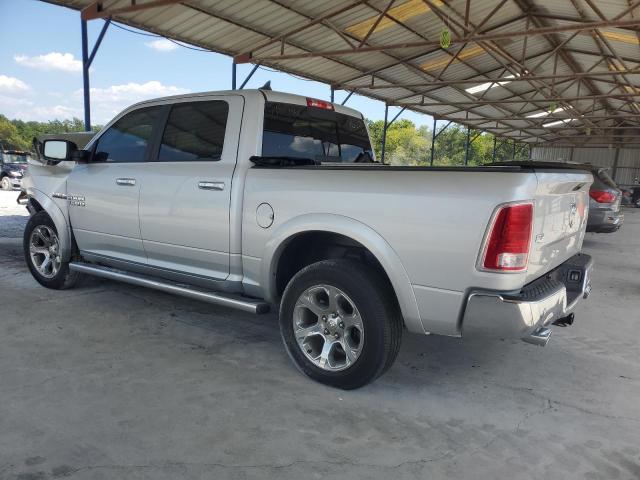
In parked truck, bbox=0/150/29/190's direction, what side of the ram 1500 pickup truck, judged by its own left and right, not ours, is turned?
front

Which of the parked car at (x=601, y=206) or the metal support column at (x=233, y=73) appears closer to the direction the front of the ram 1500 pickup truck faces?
the metal support column

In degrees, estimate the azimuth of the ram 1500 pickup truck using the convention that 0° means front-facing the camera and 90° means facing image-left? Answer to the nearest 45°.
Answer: approximately 135°

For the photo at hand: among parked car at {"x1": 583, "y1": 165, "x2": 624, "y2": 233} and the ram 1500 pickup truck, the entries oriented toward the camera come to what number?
0

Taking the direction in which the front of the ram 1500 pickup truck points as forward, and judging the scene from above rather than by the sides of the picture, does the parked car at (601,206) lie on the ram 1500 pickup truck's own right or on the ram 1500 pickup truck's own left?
on the ram 1500 pickup truck's own right

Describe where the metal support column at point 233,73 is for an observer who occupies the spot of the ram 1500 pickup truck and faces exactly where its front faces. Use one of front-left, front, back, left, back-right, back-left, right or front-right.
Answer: front-right

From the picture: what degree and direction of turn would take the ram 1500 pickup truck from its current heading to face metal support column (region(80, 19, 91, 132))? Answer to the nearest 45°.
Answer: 0° — it already faces it

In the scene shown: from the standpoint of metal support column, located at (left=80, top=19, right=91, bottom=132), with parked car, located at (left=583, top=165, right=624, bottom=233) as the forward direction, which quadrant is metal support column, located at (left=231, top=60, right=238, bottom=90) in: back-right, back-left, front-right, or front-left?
front-left

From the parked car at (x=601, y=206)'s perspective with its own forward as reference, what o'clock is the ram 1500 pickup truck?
The ram 1500 pickup truck is roughly at 8 o'clock from the parked car.

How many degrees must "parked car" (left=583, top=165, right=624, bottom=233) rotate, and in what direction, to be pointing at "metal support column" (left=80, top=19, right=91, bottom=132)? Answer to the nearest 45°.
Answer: approximately 45° to its left

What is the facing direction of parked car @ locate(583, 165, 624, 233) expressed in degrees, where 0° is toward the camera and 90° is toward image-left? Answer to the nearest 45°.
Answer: approximately 135°

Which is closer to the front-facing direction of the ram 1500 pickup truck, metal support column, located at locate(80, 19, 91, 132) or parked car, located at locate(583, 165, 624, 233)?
the metal support column

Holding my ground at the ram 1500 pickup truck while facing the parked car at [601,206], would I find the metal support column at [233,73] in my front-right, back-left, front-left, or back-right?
front-left
